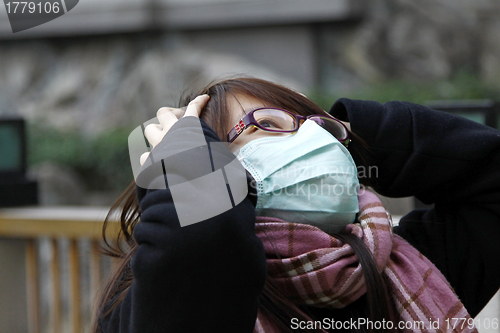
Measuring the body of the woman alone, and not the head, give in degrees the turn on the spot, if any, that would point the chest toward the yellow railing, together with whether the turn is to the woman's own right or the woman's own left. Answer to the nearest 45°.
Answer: approximately 180°

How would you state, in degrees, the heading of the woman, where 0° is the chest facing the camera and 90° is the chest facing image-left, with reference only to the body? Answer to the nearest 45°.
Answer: approximately 315°
